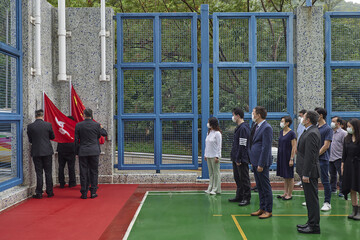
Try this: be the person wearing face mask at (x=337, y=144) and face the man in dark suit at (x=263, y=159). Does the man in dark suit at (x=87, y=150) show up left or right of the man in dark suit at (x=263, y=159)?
right

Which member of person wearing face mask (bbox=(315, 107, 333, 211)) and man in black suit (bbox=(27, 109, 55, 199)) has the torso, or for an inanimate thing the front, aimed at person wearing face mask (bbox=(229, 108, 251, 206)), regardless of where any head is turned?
person wearing face mask (bbox=(315, 107, 333, 211))

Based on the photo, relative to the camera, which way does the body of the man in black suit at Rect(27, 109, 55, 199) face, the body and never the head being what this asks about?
away from the camera

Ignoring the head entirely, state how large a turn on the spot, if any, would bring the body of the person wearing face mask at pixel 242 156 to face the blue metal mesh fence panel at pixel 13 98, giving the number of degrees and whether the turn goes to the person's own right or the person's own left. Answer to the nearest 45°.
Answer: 0° — they already face it

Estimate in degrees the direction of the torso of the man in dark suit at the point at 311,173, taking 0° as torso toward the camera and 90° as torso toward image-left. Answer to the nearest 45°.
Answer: approximately 90°

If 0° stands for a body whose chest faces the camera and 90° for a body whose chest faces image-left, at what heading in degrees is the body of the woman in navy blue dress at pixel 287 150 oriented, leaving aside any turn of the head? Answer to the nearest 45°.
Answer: approximately 45°

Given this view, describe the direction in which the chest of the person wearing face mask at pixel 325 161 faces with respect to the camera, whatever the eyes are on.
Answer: to the viewer's left

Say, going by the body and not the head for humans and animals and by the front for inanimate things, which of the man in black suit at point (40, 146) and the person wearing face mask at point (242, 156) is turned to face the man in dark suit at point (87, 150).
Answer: the person wearing face mask

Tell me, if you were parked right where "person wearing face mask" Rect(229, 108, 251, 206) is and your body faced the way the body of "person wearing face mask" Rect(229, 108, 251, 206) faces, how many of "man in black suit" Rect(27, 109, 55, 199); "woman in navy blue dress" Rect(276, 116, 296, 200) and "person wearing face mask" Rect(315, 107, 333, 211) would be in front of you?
1

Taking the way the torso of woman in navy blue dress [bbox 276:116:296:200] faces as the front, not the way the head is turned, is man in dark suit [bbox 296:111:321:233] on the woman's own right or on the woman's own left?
on the woman's own left

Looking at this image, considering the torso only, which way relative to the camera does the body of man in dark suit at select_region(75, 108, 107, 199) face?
away from the camera

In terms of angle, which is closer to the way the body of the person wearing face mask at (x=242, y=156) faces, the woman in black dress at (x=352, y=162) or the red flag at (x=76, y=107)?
the red flag

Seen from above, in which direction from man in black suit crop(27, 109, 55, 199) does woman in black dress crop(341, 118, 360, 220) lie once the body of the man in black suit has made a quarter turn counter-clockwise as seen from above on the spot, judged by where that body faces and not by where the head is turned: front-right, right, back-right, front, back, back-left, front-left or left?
back-left

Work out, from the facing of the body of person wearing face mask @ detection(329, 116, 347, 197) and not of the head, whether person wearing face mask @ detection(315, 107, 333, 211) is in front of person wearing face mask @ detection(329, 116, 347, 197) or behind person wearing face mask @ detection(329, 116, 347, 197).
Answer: in front
